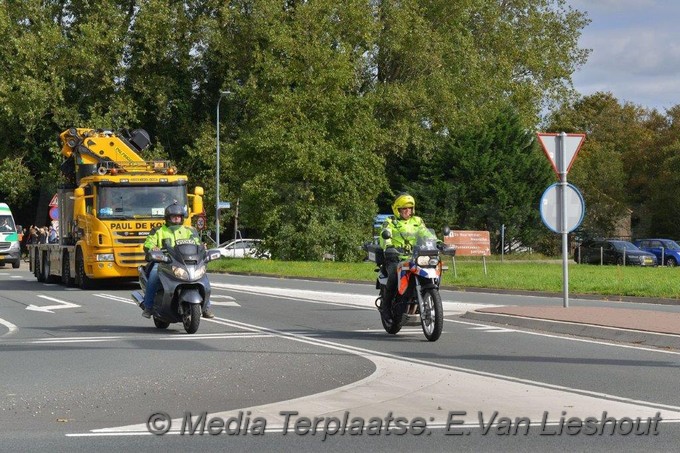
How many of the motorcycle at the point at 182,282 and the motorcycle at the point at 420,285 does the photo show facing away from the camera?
0

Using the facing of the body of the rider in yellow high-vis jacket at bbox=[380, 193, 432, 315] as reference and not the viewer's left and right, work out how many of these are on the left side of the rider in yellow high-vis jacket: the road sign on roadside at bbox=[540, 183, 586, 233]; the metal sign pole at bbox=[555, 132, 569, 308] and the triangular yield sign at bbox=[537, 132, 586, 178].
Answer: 3

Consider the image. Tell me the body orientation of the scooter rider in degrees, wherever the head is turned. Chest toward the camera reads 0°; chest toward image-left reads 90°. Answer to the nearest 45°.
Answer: approximately 0°
